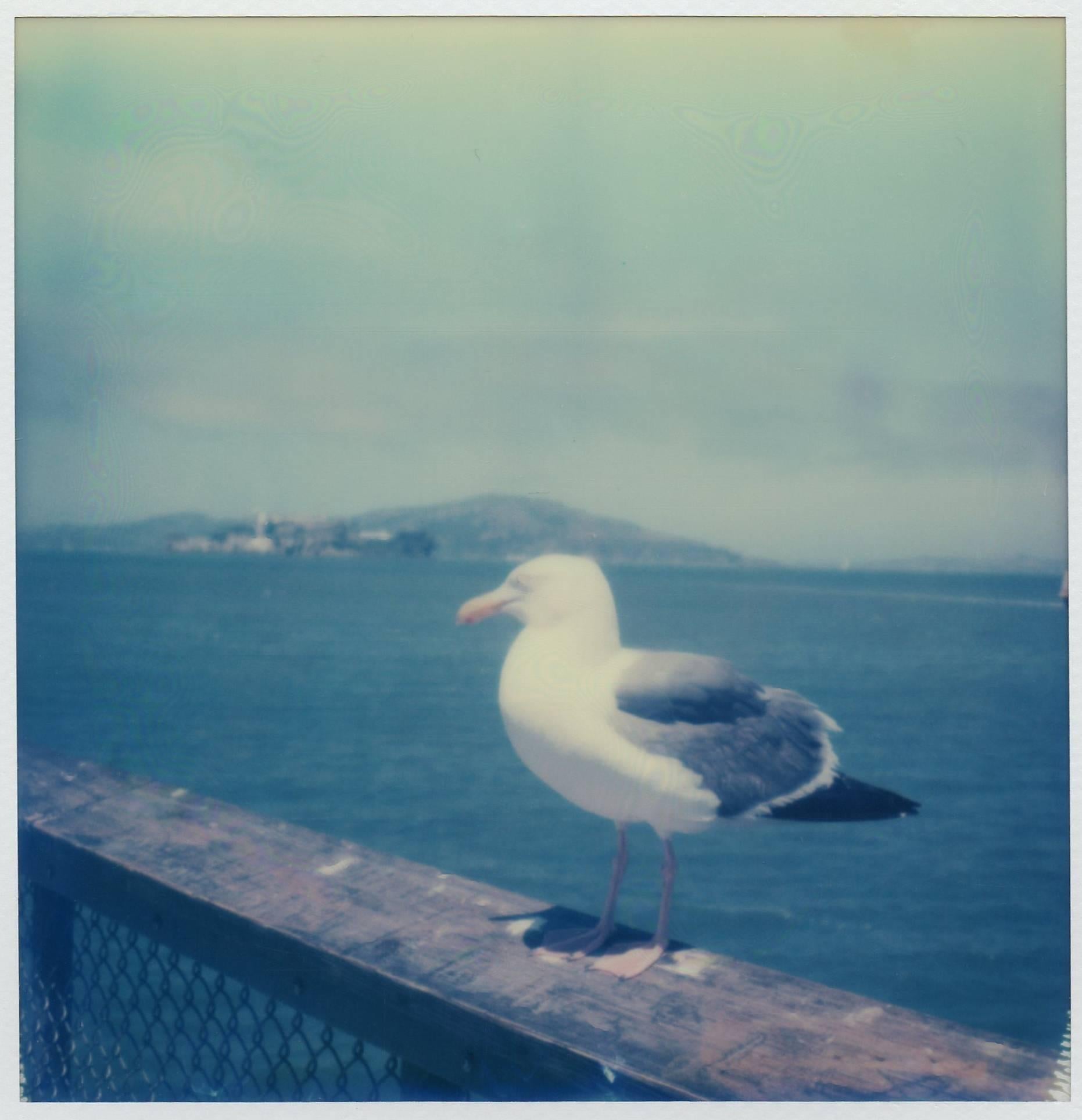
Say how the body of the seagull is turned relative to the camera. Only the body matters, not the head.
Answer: to the viewer's left
